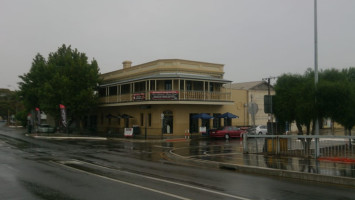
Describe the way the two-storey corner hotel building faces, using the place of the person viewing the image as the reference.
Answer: facing the viewer

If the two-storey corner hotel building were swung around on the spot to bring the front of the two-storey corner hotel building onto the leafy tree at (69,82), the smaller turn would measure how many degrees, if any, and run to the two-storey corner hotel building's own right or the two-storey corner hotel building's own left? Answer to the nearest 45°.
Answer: approximately 90° to the two-storey corner hotel building's own right

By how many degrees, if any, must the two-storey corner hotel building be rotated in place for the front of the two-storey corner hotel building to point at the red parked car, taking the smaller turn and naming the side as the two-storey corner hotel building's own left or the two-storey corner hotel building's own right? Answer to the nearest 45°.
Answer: approximately 45° to the two-storey corner hotel building's own left

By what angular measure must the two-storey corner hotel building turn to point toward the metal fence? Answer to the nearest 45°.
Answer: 0° — it already faces it

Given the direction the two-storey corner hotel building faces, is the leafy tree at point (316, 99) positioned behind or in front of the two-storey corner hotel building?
in front

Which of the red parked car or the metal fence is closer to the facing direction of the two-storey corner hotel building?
the metal fence

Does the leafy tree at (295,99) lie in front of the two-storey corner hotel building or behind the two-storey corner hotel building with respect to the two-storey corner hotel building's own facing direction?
in front
